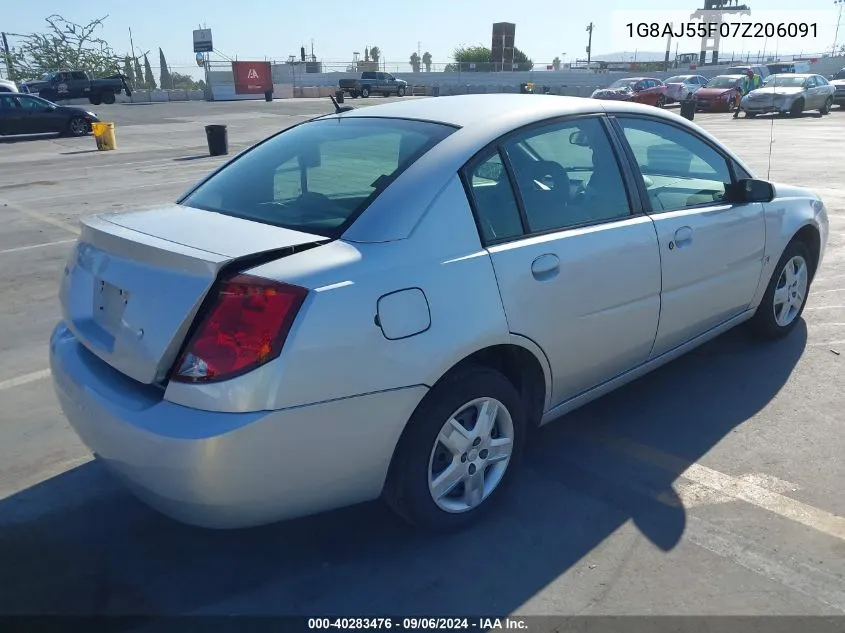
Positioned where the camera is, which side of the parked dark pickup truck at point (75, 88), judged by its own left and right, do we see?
left

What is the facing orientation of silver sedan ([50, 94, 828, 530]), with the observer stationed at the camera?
facing away from the viewer and to the right of the viewer

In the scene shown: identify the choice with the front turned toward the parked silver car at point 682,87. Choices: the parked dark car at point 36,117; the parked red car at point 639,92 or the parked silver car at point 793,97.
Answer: the parked dark car

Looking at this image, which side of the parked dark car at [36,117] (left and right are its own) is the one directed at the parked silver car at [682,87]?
front

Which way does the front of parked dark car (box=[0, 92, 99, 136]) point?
to the viewer's right

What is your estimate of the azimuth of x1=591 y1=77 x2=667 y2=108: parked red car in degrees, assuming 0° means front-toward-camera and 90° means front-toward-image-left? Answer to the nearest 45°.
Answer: approximately 45°

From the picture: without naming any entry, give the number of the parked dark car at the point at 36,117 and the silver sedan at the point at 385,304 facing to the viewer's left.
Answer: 0

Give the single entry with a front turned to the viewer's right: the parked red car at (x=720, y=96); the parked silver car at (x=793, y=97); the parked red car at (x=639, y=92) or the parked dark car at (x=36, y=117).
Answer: the parked dark car

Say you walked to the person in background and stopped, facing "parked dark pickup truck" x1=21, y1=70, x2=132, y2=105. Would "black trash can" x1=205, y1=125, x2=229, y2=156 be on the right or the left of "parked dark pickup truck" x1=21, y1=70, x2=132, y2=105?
left

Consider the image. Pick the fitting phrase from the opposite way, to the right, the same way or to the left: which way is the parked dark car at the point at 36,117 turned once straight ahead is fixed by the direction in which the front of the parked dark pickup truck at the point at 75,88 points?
the opposite way

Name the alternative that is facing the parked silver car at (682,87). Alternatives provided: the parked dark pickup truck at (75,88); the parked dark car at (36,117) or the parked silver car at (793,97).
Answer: the parked dark car at (36,117)

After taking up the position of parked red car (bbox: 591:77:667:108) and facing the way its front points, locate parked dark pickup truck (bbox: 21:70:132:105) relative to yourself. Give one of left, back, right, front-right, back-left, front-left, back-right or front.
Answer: front-right
